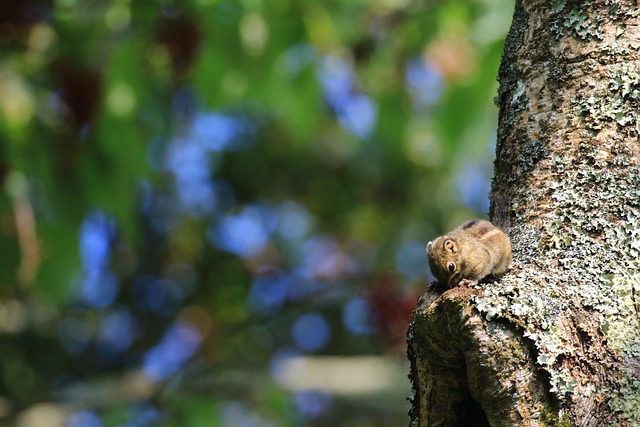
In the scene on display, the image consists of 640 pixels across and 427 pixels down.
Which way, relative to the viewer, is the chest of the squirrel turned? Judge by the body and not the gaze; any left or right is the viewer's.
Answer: facing the viewer and to the left of the viewer
